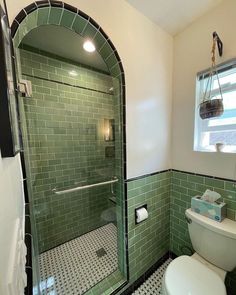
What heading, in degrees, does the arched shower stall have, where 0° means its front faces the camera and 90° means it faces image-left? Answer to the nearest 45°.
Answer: approximately 315°

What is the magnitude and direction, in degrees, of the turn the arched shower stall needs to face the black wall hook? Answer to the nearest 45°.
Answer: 0° — it already faces it

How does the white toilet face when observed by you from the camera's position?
facing the viewer and to the left of the viewer

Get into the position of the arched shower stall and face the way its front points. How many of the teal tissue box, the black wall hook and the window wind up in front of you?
3

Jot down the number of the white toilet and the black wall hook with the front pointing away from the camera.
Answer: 0

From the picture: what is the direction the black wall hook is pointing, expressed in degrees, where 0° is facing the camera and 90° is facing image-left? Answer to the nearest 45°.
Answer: approximately 45°

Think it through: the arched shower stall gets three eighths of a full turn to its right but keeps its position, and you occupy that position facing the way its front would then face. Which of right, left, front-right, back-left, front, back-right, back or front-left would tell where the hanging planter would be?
back-left

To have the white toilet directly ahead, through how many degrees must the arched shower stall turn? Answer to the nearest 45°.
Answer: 0° — it already faces it
